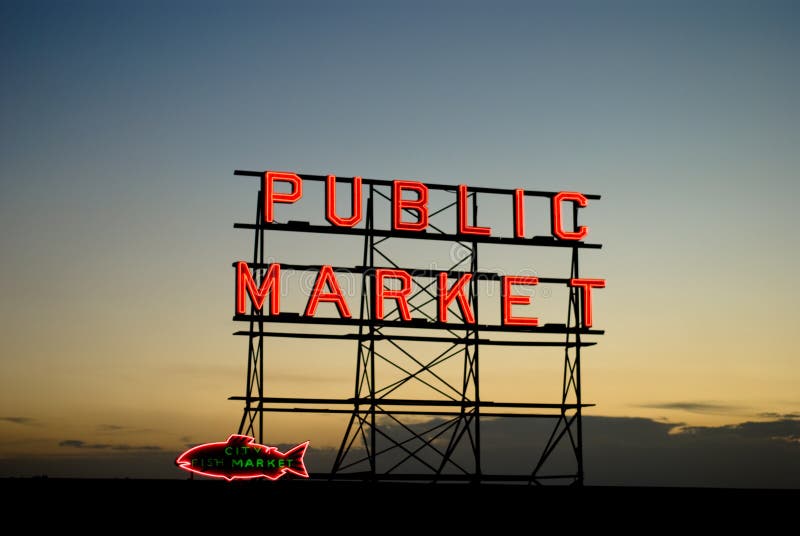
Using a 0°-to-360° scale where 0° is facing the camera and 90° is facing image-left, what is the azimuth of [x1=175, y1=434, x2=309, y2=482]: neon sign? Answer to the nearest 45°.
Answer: approximately 0°
